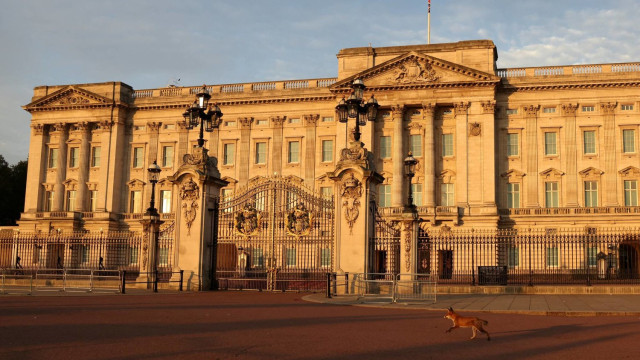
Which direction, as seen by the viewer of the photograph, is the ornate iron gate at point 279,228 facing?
facing the viewer

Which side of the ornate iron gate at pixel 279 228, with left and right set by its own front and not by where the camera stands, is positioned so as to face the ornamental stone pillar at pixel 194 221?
right

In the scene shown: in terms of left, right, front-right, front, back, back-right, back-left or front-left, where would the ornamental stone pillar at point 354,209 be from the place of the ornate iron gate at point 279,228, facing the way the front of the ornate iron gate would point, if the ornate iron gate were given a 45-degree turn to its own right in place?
left
